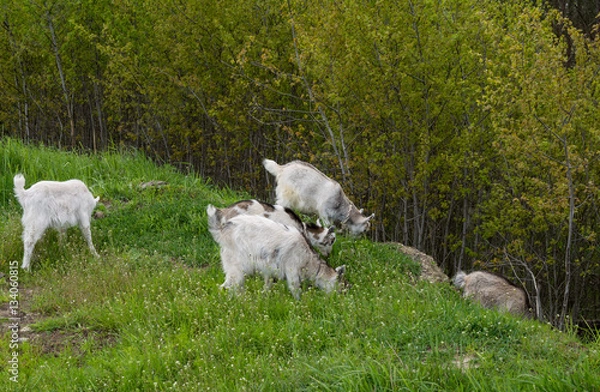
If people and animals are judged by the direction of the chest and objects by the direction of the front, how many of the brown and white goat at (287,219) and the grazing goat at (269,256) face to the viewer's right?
2

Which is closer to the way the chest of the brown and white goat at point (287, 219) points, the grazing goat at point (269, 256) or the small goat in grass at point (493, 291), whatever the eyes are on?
the small goat in grass

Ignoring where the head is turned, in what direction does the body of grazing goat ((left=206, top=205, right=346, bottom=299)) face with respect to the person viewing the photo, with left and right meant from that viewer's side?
facing to the right of the viewer

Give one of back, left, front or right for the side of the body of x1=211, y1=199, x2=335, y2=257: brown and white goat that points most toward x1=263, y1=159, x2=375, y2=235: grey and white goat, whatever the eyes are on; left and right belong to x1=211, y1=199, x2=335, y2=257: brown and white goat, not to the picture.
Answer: left

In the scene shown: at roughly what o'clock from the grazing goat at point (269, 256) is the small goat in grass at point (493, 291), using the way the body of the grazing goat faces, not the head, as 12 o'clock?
The small goat in grass is roughly at 11 o'clock from the grazing goat.

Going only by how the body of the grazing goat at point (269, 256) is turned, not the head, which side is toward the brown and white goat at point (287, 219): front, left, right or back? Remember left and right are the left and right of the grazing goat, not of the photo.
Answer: left

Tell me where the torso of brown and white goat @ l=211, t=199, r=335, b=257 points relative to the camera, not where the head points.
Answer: to the viewer's right

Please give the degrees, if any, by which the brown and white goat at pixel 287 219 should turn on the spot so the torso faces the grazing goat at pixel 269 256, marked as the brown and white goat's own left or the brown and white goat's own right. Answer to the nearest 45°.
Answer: approximately 90° to the brown and white goat's own right

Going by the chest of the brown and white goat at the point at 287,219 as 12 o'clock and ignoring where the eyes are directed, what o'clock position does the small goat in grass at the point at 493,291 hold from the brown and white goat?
The small goat in grass is roughly at 12 o'clock from the brown and white goat.

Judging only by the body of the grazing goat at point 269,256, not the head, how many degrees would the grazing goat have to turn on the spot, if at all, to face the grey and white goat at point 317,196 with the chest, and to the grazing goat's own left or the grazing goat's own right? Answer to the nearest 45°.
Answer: approximately 90° to the grazing goat's own left
